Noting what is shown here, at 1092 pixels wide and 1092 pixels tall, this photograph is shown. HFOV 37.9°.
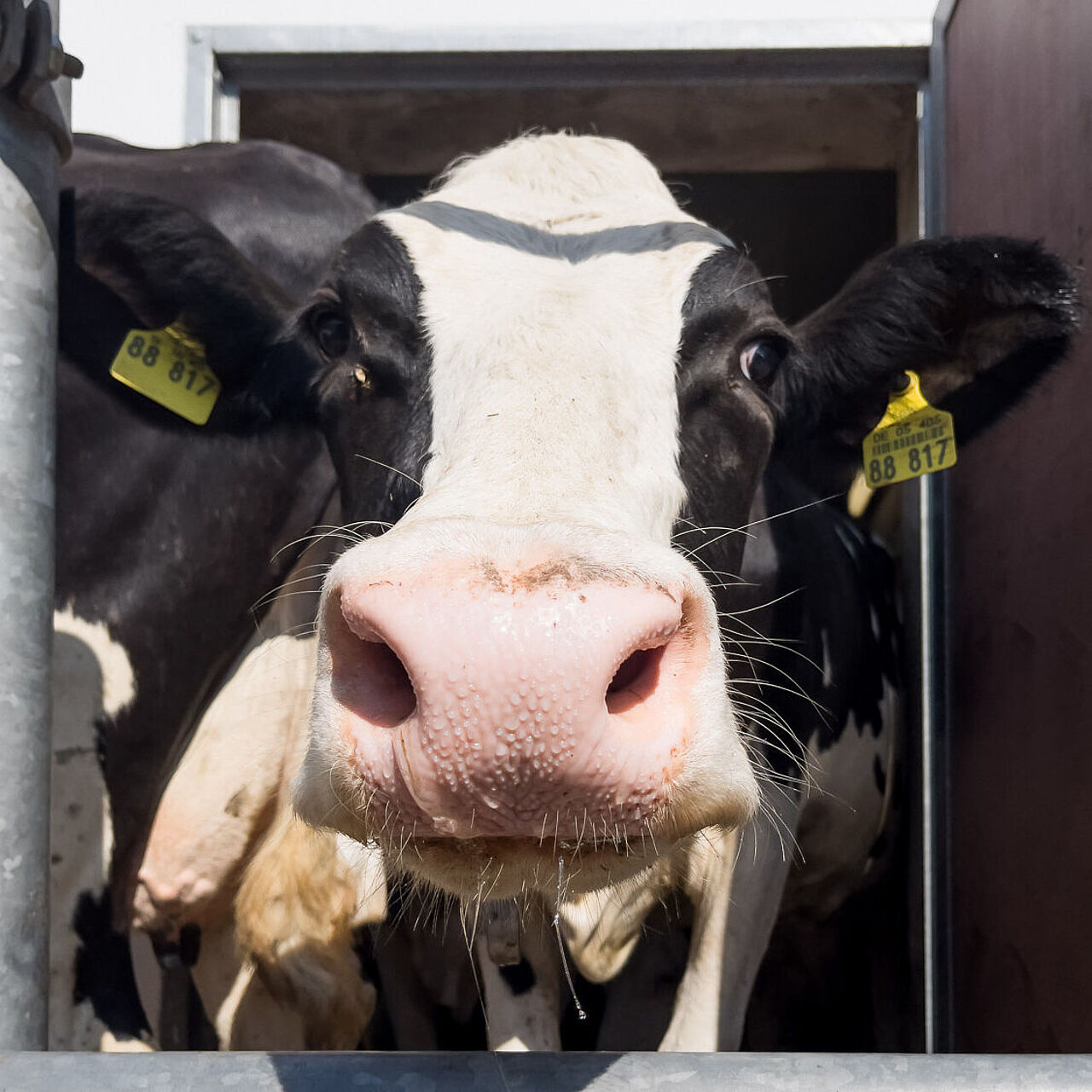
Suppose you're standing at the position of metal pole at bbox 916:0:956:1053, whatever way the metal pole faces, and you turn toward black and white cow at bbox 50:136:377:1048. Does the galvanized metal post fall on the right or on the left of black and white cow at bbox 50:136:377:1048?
left

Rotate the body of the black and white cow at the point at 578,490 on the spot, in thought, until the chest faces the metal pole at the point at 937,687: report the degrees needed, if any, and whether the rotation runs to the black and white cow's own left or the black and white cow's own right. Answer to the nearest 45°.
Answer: approximately 135° to the black and white cow's own left

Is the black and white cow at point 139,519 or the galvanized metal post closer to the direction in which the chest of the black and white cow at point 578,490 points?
the galvanized metal post

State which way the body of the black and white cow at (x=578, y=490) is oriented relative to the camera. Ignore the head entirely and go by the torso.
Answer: toward the camera
